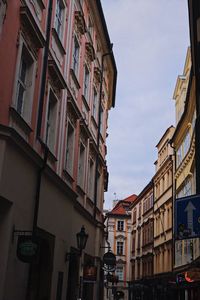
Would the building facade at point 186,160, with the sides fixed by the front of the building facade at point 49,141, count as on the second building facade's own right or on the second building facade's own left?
on the second building facade's own left

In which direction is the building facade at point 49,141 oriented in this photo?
to the viewer's right

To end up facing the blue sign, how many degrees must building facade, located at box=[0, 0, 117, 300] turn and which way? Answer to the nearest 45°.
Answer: approximately 45° to its right

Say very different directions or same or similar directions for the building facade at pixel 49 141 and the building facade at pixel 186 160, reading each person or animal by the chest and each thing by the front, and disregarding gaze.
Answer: very different directions

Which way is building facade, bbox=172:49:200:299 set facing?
to the viewer's left
